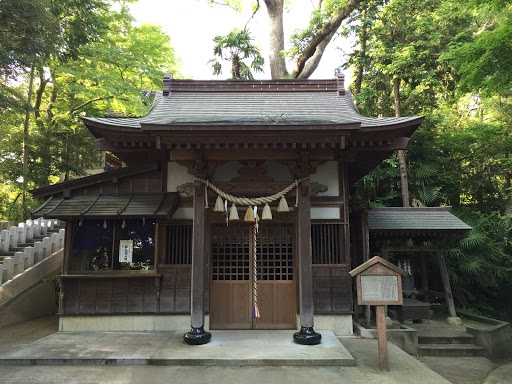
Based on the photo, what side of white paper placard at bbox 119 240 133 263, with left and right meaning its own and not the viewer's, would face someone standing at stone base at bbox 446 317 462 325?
left

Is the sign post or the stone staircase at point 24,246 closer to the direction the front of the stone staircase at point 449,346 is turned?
the sign post

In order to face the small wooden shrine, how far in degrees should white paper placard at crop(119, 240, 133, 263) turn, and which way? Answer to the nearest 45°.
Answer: approximately 90° to its left

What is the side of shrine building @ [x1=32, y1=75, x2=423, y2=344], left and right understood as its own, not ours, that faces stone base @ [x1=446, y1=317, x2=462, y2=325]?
left

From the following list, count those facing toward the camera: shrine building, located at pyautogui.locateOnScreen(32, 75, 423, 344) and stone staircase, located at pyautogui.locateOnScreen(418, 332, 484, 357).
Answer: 2

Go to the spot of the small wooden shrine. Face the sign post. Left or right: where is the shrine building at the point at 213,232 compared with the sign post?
right

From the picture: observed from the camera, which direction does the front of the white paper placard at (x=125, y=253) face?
facing the viewer

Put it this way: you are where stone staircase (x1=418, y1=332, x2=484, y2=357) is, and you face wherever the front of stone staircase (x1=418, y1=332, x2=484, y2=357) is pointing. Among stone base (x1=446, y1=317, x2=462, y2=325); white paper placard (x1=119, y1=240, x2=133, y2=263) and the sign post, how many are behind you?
1

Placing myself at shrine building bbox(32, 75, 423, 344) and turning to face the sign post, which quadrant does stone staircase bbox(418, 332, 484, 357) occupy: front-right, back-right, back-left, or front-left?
front-left

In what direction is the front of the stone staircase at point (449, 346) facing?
toward the camera

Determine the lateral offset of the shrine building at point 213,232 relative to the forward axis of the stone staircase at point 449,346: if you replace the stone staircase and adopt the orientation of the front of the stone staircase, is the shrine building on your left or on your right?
on your right

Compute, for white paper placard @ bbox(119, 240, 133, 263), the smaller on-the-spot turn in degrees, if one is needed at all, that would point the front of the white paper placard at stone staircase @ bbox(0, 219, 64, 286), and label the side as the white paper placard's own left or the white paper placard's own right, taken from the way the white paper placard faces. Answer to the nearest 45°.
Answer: approximately 135° to the white paper placard's own right
